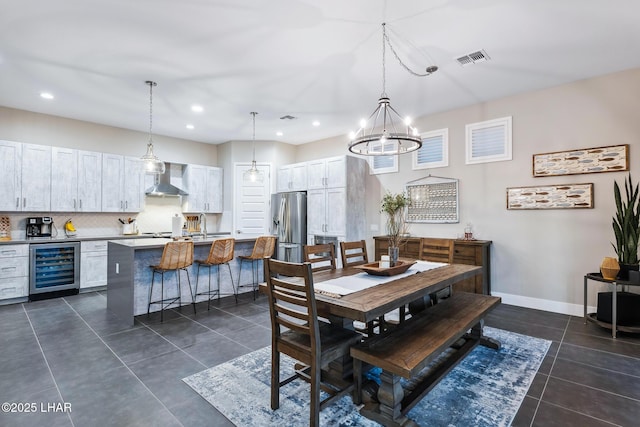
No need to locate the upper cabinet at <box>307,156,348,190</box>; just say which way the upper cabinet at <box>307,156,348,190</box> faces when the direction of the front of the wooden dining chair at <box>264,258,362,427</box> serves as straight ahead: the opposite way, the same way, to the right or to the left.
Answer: the opposite way

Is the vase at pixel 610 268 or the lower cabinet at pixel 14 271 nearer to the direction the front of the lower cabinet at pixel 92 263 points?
the vase

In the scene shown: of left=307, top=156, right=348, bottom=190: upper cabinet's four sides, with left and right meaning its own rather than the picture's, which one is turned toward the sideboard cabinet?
left

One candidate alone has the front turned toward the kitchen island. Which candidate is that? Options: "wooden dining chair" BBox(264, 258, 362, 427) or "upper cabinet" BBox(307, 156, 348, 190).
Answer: the upper cabinet

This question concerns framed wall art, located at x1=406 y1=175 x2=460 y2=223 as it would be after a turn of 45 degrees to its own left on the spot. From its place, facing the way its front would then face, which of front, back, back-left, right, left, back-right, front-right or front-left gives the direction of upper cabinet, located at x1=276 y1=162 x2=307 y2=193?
right

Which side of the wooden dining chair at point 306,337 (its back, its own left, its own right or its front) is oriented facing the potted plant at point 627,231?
front

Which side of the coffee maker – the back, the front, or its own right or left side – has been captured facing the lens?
front

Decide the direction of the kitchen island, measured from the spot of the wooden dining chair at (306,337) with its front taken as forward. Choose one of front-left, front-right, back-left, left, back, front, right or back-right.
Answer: left

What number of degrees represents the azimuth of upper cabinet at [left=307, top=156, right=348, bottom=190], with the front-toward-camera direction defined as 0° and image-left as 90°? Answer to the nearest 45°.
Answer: approximately 45°

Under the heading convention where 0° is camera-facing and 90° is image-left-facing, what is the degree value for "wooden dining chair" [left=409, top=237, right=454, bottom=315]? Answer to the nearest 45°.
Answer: approximately 45°

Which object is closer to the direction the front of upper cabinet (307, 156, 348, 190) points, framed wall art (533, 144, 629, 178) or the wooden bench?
the wooden bench

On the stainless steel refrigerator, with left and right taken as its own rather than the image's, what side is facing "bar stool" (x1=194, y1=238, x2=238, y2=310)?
front

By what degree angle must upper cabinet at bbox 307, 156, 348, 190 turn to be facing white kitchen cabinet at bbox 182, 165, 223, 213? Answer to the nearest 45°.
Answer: approximately 45° to its right

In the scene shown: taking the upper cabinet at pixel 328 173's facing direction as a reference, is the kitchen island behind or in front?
in front

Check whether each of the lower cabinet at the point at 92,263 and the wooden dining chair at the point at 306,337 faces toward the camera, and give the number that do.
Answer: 1

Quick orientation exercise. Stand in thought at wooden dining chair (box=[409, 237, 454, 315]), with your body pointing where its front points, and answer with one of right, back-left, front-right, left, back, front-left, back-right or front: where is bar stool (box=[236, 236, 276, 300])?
front-right

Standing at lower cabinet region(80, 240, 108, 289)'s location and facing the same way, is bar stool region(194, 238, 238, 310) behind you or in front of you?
in front

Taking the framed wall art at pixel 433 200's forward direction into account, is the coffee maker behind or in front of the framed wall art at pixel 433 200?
in front

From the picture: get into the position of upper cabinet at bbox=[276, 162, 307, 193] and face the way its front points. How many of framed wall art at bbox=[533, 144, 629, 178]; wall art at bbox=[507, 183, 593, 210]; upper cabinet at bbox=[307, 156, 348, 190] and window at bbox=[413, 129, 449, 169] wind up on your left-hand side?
4
